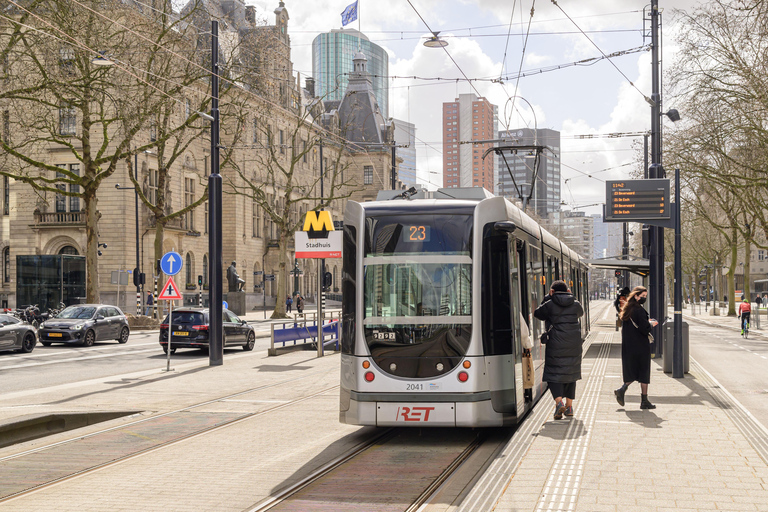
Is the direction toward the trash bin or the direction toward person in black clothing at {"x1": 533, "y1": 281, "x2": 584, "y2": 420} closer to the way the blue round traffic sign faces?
the person in black clothing

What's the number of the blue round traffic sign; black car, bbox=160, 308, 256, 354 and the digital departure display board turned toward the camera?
2

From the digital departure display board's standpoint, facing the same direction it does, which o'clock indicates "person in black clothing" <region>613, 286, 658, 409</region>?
The person in black clothing is roughly at 12 o'clock from the digital departure display board.

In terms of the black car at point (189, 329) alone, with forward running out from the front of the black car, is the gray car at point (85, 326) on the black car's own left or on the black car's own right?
on the black car's own left

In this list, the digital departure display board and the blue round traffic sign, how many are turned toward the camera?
2

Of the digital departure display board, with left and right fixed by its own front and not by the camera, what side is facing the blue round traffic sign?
right

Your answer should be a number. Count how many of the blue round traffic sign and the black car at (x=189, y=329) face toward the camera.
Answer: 1

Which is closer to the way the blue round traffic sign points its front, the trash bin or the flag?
the trash bin

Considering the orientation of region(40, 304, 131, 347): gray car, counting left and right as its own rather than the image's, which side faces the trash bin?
left

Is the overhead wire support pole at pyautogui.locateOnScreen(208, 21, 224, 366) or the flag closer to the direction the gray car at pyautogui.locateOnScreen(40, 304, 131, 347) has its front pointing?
the overhead wire support pole

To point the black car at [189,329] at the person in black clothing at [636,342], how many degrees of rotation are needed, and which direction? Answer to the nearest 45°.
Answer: approximately 135° to its right
